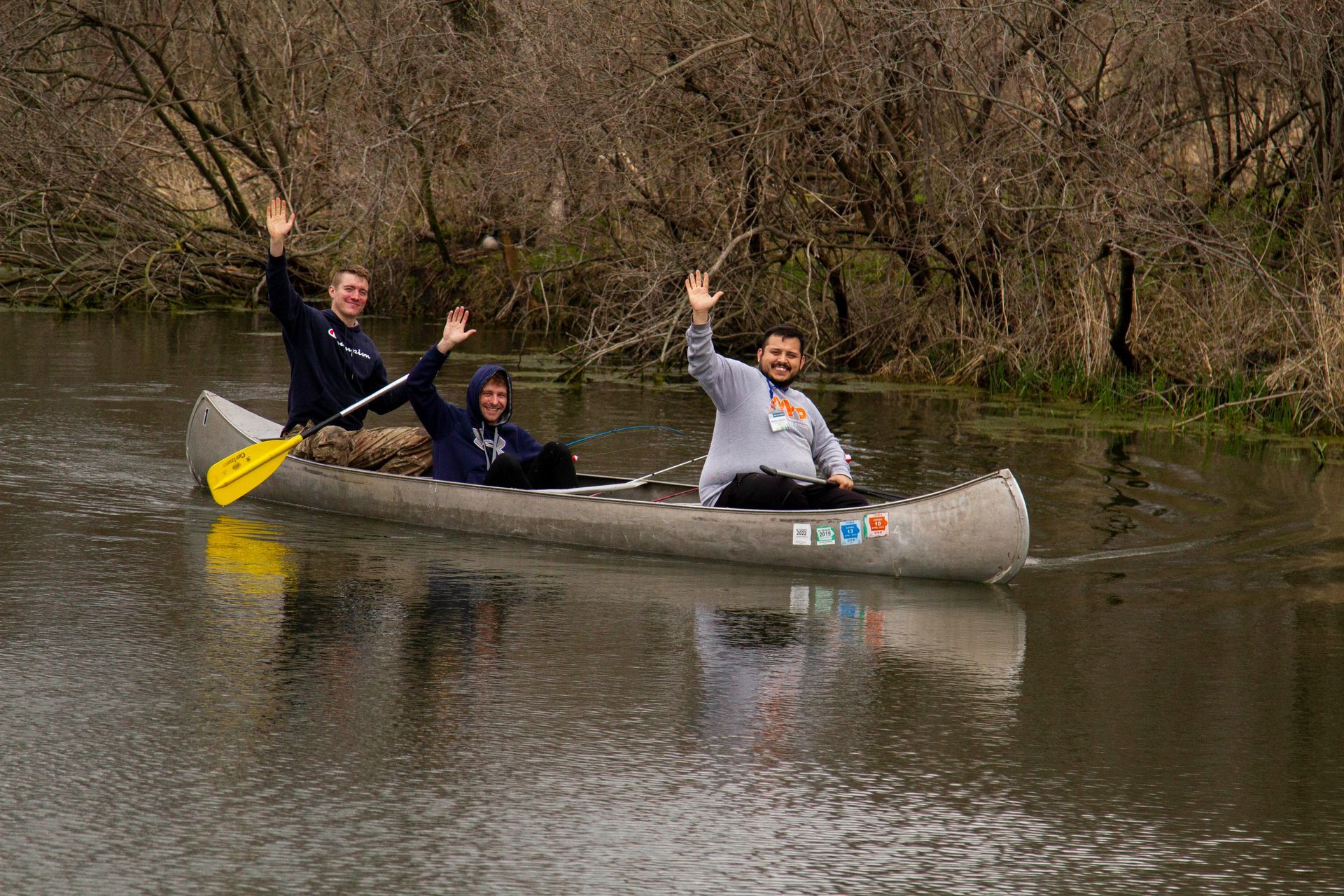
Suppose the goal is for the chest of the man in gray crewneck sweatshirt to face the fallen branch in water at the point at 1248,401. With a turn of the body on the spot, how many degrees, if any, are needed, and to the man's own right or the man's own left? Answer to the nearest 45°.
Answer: approximately 90° to the man's own left

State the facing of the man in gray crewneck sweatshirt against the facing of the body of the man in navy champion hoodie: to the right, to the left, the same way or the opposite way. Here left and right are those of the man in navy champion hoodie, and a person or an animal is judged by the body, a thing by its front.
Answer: the same way

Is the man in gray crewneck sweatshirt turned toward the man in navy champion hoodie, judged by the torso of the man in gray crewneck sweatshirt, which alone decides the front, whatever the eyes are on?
no

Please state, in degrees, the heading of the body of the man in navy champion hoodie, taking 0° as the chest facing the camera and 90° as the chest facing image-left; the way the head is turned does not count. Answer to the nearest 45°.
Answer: approximately 315°

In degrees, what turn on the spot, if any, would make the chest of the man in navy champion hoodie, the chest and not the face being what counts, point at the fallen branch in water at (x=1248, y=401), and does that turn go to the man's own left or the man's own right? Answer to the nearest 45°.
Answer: approximately 45° to the man's own left

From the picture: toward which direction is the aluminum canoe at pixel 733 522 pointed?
to the viewer's right

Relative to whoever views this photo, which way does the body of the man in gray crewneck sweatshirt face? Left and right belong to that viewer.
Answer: facing the viewer and to the right of the viewer

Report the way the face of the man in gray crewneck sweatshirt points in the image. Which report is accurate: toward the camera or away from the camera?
toward the camera
